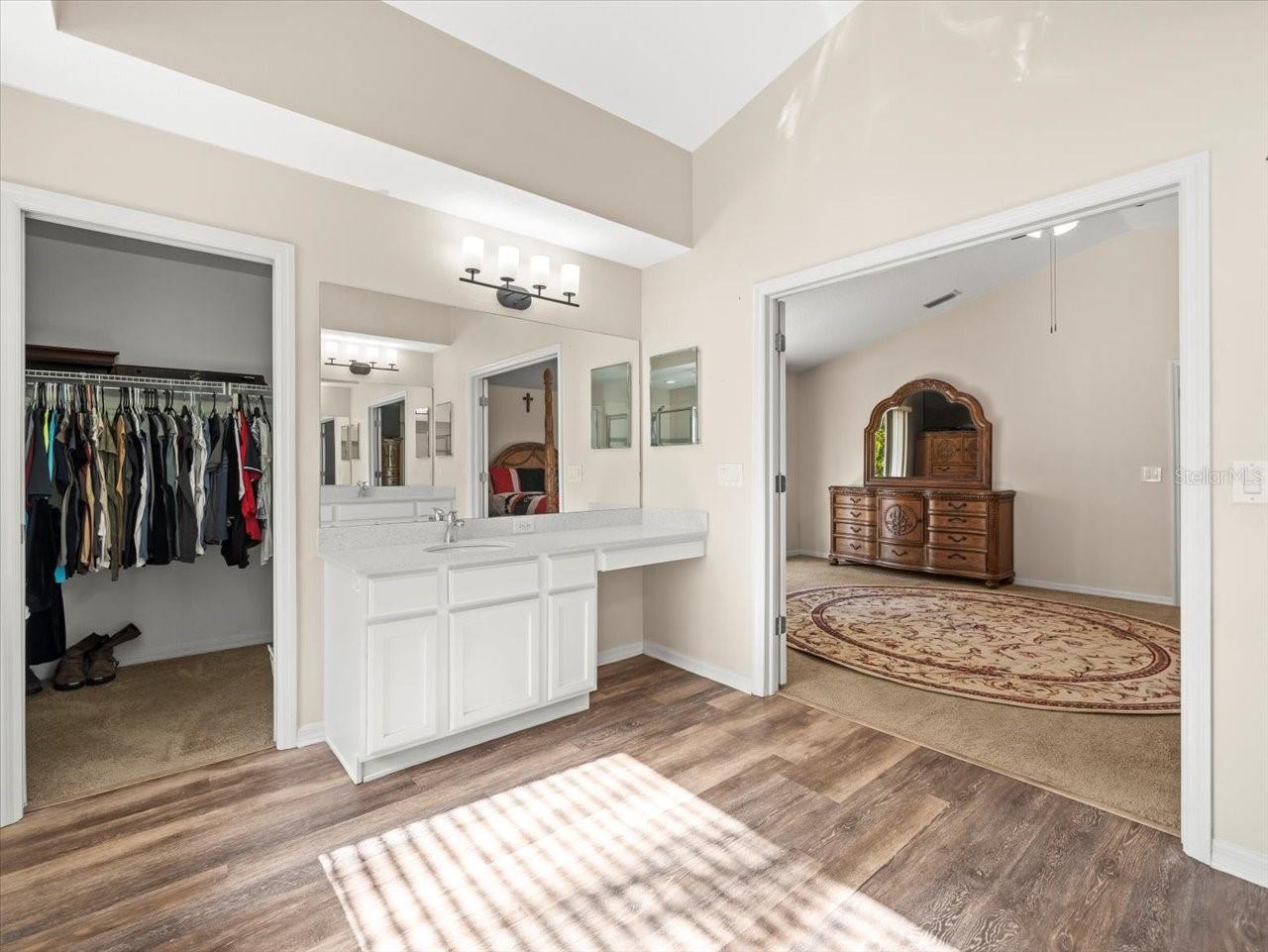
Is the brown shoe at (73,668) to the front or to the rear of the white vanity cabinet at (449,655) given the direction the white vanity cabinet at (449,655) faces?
to the rear

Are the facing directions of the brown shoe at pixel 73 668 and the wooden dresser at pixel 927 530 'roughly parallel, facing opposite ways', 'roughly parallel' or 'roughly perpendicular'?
roughly perpendicular

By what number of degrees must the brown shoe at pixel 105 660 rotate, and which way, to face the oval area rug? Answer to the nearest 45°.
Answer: approximately 90° to its left

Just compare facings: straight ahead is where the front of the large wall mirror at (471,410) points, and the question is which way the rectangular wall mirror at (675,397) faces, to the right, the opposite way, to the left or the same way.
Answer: to the right

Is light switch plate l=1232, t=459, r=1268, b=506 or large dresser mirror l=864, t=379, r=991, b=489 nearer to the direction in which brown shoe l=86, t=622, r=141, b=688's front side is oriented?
the light switch plate

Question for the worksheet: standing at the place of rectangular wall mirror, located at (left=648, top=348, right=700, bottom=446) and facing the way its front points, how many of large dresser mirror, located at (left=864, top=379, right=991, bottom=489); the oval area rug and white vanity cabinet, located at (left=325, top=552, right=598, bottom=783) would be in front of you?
1

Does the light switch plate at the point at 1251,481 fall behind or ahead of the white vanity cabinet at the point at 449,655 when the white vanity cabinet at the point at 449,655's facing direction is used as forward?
ahead

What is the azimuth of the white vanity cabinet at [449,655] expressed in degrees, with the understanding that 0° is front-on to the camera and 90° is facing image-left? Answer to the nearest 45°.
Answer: approximately 315°
